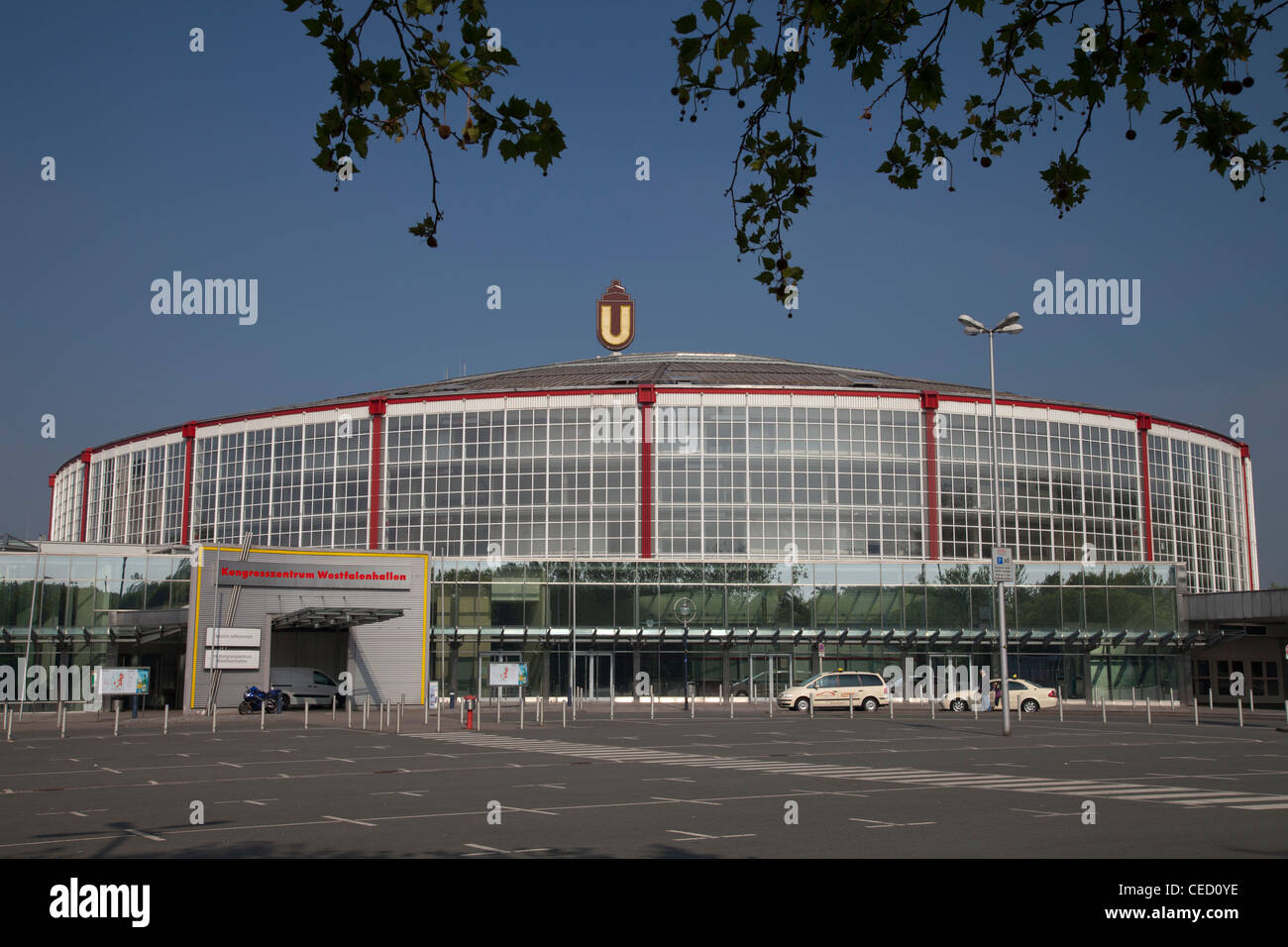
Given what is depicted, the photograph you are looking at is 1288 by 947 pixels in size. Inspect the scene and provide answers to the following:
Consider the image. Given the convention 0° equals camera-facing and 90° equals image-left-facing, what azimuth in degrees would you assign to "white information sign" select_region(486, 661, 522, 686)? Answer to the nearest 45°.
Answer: approximately 0°
